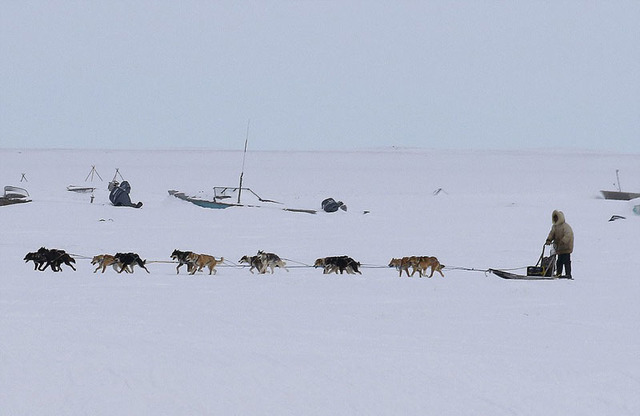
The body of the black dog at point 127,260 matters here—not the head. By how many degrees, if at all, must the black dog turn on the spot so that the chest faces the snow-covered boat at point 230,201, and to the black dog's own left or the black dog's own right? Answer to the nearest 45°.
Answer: approximately 90° to the black dog's own right

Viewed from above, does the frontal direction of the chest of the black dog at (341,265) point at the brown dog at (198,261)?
yes

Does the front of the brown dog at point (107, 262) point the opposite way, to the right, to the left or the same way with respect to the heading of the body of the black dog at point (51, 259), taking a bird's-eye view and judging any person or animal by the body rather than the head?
the same way

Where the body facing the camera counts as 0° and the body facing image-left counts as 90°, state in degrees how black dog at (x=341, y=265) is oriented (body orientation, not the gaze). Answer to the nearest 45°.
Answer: approximately 90°

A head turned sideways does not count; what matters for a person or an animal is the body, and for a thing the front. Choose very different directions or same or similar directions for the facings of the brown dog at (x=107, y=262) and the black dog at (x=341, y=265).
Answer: same or similar directions

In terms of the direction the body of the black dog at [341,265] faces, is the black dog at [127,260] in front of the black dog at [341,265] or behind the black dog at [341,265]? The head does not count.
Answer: in front

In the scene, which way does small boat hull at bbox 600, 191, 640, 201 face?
to the viewer's left

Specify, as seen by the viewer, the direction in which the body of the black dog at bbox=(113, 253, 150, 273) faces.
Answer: to the viewer's left

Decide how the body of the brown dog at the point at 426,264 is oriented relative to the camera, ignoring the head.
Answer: to the viewer's left

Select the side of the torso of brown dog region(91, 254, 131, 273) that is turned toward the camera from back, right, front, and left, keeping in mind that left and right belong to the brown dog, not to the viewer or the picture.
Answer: left

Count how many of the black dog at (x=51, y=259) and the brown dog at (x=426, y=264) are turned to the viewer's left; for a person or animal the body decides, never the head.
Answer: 2

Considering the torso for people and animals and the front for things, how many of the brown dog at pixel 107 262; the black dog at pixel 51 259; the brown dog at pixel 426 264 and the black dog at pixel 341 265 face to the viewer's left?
4

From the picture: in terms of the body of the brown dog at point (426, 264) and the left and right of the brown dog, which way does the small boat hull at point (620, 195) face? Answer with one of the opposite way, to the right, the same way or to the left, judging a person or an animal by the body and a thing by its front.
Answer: the same way

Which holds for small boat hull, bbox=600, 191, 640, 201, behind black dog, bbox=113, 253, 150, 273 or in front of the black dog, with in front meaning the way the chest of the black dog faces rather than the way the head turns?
behind
